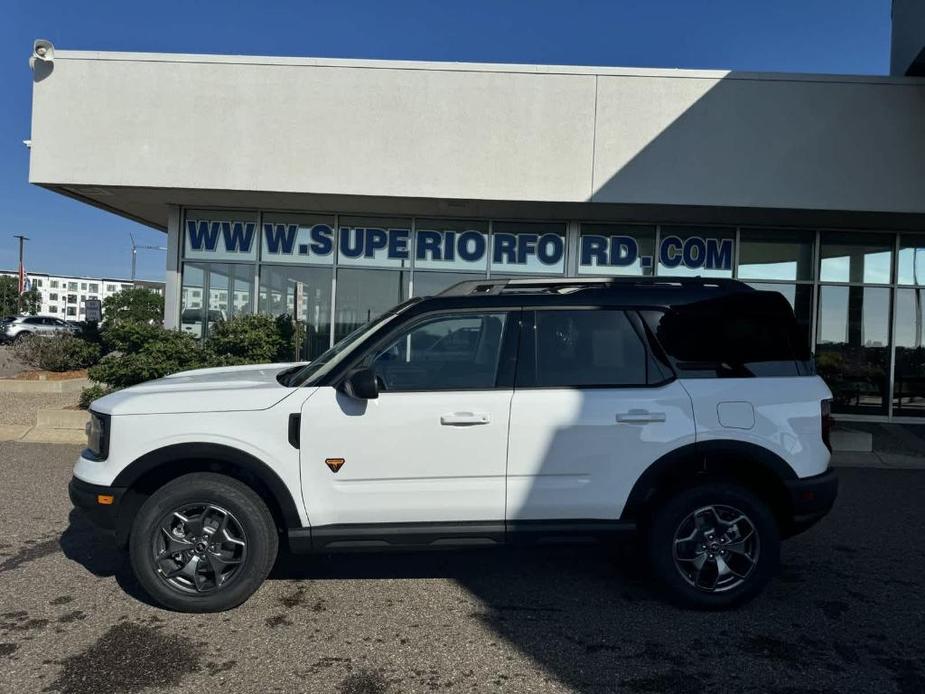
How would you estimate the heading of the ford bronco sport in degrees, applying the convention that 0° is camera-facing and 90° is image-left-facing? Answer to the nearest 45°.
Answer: approximately 90°

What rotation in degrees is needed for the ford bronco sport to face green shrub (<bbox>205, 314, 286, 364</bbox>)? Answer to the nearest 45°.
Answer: approximately 45° to its right

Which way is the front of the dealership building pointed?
toward the camera

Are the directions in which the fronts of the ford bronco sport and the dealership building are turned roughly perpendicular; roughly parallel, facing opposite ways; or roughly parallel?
roughly perpendicular

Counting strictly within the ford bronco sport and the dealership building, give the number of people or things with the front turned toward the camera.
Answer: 1

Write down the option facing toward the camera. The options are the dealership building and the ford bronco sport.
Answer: the dealership building

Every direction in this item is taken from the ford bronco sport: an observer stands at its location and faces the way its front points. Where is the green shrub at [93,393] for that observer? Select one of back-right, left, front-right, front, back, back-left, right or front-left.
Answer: front-right

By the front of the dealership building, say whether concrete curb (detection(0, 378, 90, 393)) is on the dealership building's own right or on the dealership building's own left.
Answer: on the dealership building's own right
